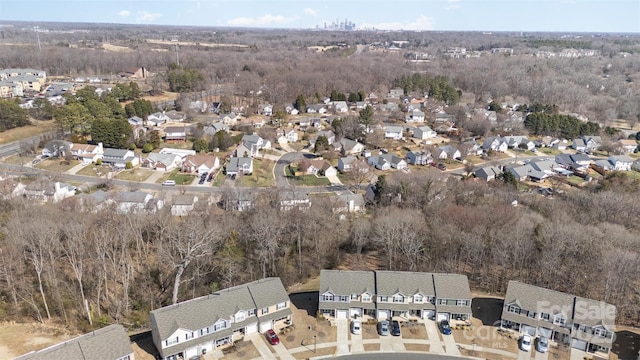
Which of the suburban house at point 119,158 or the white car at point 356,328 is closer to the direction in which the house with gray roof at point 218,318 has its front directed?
the white car

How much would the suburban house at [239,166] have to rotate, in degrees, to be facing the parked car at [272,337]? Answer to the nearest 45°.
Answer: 0° — it already faces it

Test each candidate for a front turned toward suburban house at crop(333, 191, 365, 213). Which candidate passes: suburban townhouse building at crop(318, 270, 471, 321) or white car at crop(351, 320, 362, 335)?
the white car

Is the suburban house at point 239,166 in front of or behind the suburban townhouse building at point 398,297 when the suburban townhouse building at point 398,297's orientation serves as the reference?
behind

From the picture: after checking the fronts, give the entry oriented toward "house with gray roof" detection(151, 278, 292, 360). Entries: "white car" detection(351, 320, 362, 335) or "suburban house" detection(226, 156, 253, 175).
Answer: the suburban house

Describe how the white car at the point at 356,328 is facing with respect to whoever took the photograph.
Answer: facing away from the viewer

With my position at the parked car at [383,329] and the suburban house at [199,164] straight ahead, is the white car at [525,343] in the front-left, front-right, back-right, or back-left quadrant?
back-right

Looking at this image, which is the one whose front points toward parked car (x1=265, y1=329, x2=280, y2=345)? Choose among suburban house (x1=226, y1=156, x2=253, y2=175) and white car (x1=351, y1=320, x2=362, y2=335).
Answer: the suburban house

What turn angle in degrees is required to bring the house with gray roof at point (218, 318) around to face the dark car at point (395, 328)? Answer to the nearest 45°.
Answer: approximately 45° to its left

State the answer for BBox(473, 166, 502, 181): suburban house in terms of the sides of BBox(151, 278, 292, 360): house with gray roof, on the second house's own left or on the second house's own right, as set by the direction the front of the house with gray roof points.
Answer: on the second house's own left
